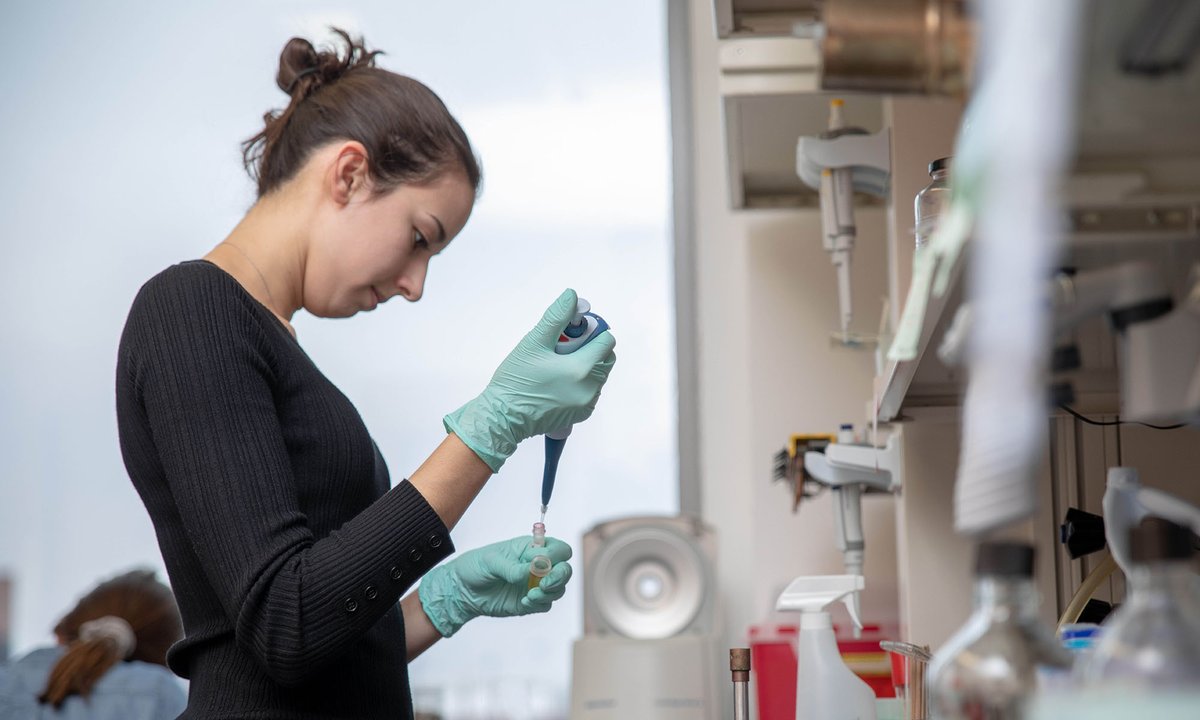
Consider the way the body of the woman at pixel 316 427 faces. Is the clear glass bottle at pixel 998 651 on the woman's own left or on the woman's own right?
on the woman's own right

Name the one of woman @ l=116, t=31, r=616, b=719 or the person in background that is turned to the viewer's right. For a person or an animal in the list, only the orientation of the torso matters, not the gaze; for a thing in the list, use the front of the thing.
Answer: the woman

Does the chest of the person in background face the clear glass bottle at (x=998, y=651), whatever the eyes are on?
no

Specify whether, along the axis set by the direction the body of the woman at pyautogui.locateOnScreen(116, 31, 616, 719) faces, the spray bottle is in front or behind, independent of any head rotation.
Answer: in front

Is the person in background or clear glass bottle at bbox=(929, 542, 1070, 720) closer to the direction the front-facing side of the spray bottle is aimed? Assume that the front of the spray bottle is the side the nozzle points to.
the clear glass bottle

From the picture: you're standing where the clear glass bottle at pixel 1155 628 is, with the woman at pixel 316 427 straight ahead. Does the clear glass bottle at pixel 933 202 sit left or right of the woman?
right

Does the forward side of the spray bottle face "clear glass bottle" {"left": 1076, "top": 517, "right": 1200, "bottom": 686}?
no

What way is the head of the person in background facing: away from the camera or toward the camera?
away from the camera

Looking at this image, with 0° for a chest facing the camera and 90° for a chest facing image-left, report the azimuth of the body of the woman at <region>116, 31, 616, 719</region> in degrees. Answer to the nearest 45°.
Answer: approximately 270°

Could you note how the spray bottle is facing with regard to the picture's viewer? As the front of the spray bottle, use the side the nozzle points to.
facing to the right of the viewer

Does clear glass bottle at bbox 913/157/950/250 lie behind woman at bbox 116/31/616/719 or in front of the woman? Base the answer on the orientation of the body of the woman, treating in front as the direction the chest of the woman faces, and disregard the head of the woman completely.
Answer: in front

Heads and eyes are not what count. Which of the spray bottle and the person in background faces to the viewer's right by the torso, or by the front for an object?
the spray bottle

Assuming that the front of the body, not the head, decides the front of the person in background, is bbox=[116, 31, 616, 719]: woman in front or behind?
behind

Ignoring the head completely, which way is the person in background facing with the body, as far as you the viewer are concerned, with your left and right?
facing away from the viewer

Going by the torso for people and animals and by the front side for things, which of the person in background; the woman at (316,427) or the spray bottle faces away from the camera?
the person in background

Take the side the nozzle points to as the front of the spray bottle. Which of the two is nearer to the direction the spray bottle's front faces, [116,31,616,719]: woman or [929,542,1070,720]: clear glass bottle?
the clear glass bottle
